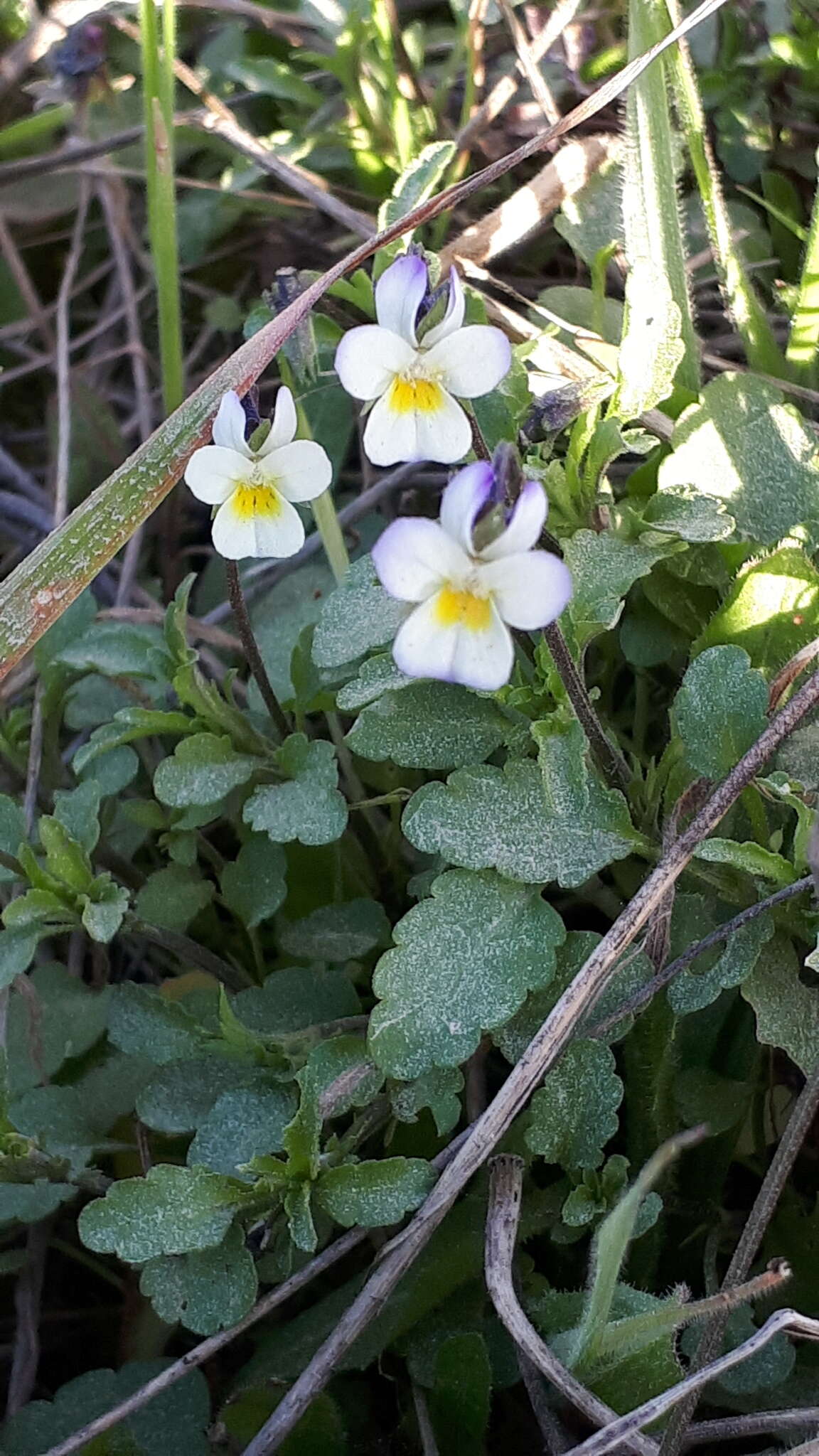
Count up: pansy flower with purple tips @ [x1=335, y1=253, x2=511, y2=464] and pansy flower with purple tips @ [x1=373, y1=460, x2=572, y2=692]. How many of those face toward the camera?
2

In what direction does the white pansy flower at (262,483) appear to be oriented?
toward the camera

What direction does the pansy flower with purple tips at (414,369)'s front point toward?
toward the camera

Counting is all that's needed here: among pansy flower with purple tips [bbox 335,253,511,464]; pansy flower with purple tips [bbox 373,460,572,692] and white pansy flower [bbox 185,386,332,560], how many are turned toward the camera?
3
